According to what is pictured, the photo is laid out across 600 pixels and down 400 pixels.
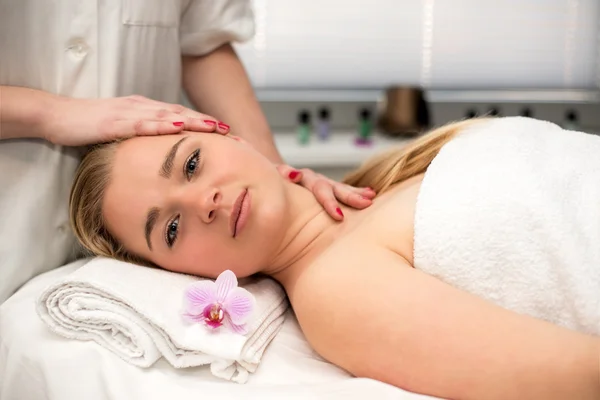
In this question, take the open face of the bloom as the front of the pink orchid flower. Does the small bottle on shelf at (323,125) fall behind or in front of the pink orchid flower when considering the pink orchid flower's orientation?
behind

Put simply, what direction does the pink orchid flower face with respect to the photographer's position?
facing the viewer

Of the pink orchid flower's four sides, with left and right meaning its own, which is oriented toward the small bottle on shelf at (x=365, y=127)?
back

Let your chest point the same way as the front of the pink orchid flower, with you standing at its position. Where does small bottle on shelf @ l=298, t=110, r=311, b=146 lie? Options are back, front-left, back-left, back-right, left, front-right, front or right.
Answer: back
